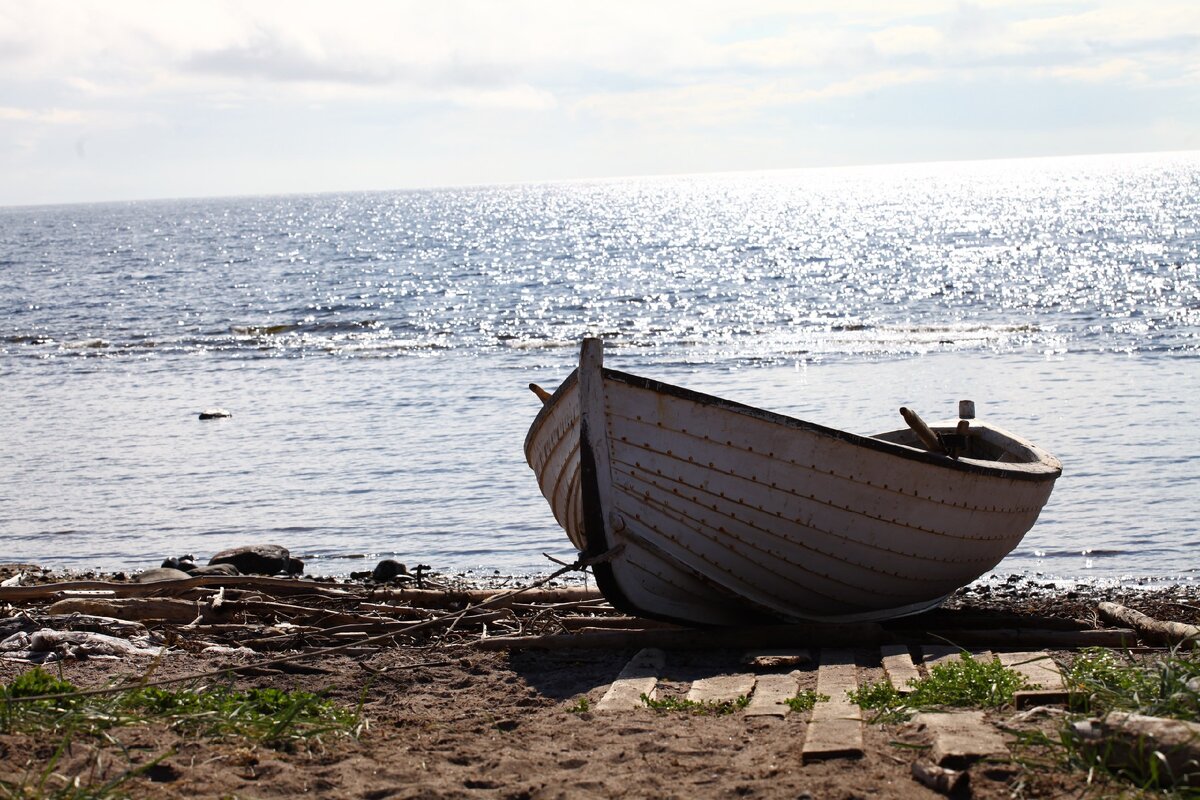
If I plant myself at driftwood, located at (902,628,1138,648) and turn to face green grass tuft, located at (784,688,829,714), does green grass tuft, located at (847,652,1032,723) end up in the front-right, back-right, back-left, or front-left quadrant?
front-left

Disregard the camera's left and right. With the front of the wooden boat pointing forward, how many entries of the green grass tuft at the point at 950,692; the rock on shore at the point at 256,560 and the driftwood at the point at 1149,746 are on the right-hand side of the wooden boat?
1

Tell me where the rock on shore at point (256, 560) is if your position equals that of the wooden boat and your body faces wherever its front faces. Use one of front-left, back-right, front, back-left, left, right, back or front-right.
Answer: right

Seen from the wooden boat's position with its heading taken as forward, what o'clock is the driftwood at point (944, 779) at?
The driftwood is roughly at 10 o'clock from the wooden boat.

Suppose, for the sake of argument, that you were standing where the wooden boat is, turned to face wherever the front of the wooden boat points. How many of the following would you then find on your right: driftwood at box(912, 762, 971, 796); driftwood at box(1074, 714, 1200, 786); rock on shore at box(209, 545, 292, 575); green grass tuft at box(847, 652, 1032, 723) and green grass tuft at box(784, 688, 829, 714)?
1

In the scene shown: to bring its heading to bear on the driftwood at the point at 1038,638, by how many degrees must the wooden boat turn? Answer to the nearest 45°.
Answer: approximately 135° to its left

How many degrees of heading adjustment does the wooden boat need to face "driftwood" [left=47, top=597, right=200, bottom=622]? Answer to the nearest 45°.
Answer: approximately 45° to its right

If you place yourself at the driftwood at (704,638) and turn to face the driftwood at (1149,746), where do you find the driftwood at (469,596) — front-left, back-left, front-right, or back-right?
back-right

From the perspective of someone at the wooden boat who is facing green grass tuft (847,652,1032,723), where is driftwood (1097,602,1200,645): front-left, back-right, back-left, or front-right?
front-left

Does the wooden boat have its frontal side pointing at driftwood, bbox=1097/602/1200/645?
no

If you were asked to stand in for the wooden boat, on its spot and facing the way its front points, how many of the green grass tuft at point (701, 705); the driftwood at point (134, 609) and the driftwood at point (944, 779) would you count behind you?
0

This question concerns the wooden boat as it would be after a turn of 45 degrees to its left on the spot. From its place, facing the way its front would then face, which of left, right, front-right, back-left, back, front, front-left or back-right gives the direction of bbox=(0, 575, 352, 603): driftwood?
right

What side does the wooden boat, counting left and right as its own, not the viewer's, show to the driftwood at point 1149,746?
left

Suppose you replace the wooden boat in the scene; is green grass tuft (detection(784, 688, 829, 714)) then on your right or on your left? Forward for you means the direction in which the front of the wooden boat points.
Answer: on your left

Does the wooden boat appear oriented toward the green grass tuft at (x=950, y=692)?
no

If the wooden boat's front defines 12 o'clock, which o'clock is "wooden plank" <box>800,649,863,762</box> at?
The wooden plank is roughly at 10 o'clock from the wooden boat.

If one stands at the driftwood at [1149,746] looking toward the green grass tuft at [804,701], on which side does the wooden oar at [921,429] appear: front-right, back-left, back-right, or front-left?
front-right

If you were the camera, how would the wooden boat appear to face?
facing the viewer and to the left of the viewer

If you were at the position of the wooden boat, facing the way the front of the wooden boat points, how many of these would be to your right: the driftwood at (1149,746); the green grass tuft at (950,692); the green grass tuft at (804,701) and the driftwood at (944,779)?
0

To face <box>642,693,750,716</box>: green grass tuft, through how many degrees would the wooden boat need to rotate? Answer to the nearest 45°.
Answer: approximately 45° to its left
